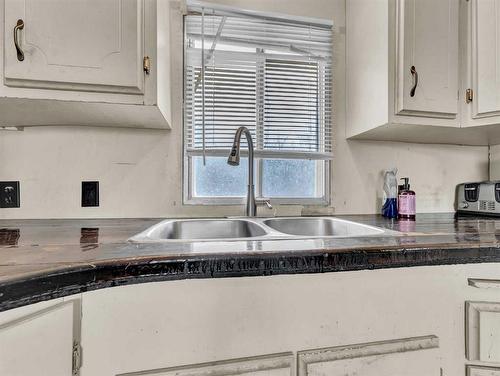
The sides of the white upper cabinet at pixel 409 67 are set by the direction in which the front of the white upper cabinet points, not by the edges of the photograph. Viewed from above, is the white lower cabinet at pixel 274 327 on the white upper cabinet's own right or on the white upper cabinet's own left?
on the white upper cabinet's own right

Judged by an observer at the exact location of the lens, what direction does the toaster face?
facing the viewer

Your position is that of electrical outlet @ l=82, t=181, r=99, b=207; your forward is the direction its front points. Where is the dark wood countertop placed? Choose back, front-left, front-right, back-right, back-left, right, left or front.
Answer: front

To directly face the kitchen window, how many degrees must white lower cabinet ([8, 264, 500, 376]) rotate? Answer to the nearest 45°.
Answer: approximately 180°

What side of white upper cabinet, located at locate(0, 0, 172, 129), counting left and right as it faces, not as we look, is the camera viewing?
front

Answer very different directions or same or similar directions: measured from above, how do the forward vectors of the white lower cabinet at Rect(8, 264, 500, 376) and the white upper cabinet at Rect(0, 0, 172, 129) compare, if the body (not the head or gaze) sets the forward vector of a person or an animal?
same or similar directions

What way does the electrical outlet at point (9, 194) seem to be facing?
toward the camera

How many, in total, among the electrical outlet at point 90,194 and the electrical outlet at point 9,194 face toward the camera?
2

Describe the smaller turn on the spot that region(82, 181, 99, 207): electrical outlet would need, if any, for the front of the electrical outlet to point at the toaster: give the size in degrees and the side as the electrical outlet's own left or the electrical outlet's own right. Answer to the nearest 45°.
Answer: approximately 90° to the electrical outlet's own left

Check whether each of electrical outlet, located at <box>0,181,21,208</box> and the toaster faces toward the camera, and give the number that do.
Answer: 2

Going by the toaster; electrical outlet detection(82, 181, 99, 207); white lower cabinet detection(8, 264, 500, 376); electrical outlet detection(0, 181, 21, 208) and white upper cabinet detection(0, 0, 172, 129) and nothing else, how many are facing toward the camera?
5
